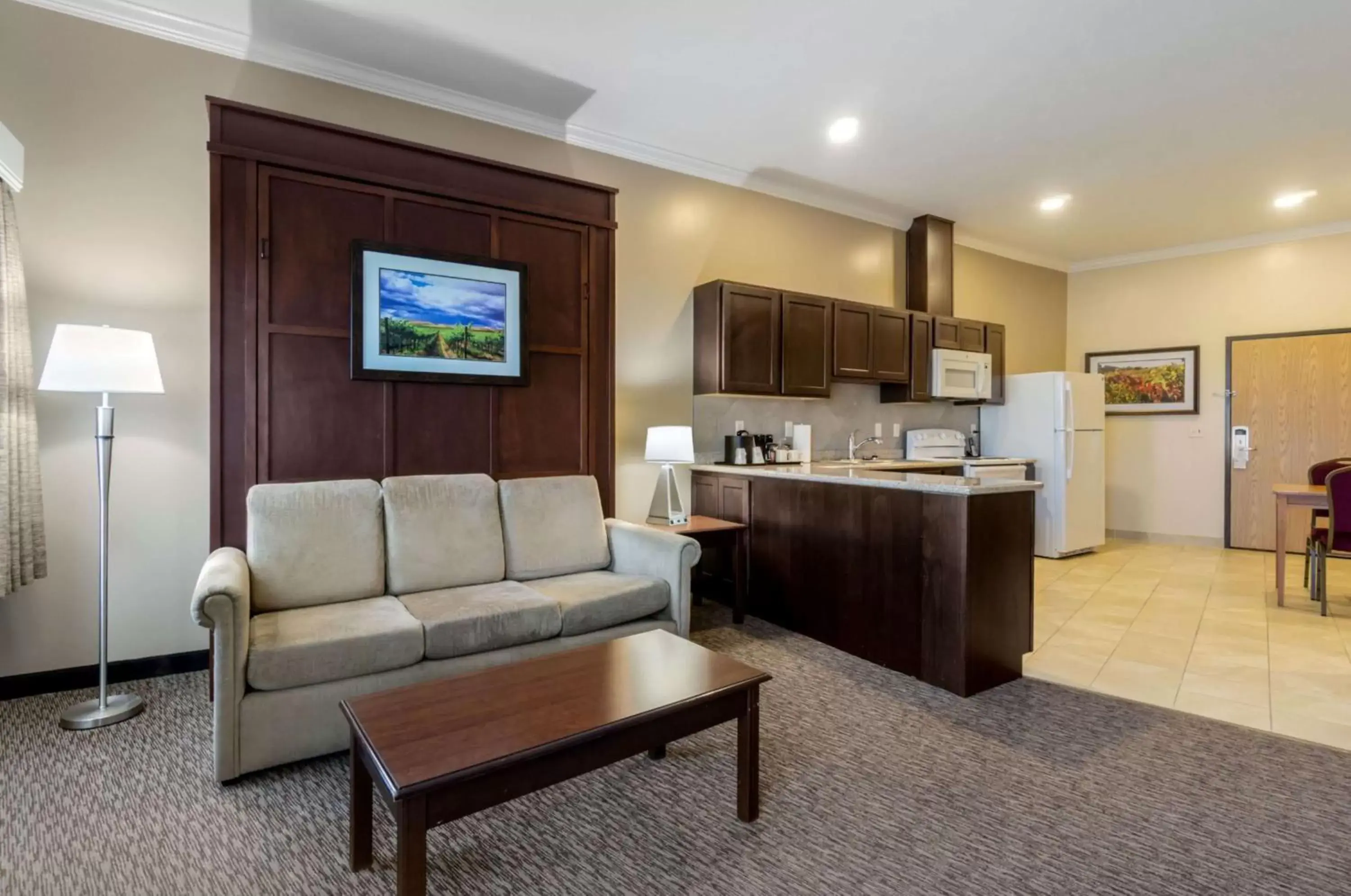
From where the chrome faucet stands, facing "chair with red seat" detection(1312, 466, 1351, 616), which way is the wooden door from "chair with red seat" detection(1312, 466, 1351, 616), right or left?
left

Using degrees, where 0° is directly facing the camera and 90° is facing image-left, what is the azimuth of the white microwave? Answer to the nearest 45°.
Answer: approximately 315°

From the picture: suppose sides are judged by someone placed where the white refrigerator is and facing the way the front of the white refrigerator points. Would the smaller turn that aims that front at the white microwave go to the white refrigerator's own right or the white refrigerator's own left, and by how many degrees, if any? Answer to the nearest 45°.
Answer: approximately 90° to the white refrigerator's own right

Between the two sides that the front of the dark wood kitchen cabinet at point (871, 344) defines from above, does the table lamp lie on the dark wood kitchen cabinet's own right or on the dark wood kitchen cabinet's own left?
on the dark wood kitchen cabinet's own right

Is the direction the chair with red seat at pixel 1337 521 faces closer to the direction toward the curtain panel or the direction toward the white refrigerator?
the white refrigerator

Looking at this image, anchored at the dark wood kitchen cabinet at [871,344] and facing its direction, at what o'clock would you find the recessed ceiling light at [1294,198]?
The recessed ceiling light is roughly at 10 o'clock from the dark wood kitchen cabinet.

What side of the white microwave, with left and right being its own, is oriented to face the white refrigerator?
left

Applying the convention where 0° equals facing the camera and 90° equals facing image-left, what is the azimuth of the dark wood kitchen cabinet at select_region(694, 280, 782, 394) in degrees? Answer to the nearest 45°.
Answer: approximately 315°
